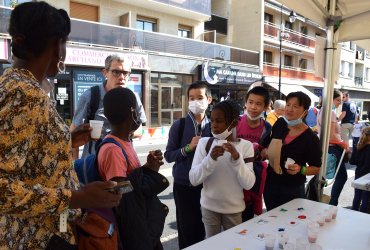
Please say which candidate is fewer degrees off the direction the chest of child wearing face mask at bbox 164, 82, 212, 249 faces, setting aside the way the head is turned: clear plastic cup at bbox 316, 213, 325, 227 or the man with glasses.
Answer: the clear plastic cup

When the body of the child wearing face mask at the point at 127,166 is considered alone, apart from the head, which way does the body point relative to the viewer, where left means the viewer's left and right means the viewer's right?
facing away from the viewer and to the right of the viewer

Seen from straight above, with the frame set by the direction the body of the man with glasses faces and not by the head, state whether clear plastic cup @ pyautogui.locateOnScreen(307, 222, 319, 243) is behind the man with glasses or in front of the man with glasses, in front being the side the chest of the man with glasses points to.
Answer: in front

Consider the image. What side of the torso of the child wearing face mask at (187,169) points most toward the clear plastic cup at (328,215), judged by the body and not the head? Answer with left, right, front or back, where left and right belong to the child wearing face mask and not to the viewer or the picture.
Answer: front

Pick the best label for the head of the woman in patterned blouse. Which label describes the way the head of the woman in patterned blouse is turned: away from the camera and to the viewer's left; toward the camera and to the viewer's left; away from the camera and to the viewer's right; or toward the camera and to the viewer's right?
away from the camera and to the viewer's right

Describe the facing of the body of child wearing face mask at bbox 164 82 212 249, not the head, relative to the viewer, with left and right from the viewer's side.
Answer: facing the viewer and to the right of the viewer

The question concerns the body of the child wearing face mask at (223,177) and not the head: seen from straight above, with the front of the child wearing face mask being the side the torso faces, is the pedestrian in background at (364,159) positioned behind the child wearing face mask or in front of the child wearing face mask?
behind

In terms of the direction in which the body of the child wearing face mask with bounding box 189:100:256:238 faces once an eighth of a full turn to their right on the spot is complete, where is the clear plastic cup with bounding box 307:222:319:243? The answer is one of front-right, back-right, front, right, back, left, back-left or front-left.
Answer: left

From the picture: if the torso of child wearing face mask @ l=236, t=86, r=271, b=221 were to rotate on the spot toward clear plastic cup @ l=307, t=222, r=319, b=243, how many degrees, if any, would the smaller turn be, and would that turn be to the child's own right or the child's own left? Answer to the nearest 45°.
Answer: approximately 45° to the child's own left

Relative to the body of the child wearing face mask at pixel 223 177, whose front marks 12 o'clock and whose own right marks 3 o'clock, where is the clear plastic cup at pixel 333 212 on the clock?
The clear plastic cup is roughly at 9 o'clock from the child wearing face mask.

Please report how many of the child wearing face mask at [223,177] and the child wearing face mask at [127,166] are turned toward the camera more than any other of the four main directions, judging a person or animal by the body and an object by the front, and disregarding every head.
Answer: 1

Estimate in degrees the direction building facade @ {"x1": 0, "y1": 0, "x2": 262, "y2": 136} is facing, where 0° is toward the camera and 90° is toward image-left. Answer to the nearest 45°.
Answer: approximately 315°

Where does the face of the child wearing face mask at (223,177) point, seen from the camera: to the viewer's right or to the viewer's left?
to the viewer's left

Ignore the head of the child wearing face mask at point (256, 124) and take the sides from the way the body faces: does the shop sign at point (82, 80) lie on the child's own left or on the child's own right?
on the child's own right

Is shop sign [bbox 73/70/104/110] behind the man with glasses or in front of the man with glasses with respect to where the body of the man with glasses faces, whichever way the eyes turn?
behind

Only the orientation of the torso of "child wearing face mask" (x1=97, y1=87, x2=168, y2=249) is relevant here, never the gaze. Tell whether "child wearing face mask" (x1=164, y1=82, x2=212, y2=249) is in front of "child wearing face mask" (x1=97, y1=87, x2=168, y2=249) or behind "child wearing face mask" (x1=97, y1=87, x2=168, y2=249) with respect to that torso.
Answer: in front

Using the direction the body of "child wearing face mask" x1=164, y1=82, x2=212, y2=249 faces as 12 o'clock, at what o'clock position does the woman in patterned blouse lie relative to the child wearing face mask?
The woman in patterned blouse is roughly at 2 o'clock from the child wearing face mask.
